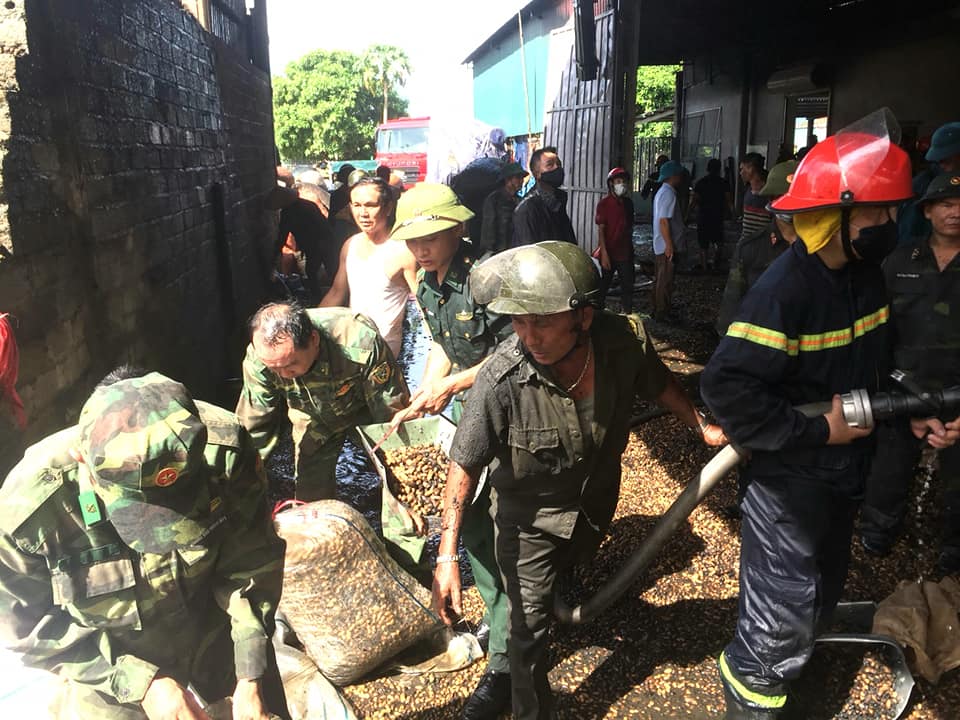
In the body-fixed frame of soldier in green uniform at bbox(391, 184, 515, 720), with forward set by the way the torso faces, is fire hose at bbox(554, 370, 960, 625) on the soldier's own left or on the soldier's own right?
on the soldier's own left

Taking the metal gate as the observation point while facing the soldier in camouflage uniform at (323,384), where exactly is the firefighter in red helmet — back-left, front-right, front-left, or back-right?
front-left

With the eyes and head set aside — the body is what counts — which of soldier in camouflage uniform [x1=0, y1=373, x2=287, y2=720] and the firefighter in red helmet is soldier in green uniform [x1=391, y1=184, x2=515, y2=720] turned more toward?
the soldier in camouflage uniform

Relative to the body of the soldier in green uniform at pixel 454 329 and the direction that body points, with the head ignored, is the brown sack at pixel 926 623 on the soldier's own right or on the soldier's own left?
on the soldier's own left

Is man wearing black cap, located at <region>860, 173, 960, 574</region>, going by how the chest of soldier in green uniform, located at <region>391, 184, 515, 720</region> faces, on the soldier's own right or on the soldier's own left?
on the soldier's own left

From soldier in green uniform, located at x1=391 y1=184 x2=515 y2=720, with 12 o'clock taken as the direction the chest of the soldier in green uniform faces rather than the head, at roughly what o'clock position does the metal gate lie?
The metal gate is roughly at 5 o'clock from the soldier in green uniform.

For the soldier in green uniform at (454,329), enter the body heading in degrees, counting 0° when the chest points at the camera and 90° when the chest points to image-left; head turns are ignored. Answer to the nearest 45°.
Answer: approximately 45°

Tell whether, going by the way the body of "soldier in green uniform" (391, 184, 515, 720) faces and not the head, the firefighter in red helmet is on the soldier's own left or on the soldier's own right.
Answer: on the soldier's own left

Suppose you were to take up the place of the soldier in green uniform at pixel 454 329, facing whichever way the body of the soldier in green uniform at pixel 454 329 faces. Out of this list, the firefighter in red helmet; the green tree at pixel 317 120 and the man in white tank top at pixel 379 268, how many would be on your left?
1

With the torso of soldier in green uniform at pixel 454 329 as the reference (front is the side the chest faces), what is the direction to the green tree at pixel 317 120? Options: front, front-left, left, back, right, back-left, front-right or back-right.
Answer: back-right

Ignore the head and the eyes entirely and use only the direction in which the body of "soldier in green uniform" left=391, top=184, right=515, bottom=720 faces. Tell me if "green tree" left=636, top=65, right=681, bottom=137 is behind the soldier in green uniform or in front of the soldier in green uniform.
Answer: behind

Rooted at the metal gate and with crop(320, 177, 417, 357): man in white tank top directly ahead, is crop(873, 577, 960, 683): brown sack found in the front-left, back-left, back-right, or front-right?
front-left
